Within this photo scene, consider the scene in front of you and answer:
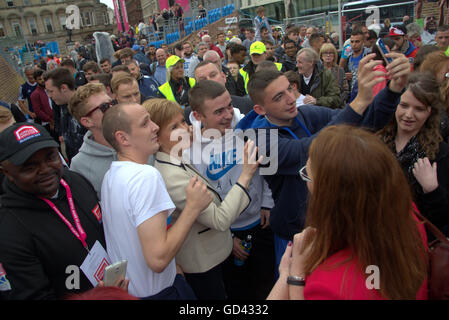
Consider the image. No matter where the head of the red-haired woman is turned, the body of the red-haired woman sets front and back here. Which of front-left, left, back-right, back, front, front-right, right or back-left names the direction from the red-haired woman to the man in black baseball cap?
front-left

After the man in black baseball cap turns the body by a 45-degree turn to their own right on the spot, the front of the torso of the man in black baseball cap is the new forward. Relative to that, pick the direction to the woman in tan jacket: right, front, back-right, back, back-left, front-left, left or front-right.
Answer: left

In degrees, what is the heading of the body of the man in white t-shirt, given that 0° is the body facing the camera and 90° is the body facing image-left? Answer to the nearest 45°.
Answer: approximately 270°

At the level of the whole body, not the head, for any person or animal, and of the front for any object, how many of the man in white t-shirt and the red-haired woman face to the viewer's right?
1

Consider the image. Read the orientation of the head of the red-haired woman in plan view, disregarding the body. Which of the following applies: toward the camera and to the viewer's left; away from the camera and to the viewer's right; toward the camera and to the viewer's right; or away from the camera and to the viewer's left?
away from the camera and to the viewer's left

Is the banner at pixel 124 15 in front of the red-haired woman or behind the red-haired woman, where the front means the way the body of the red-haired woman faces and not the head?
in front

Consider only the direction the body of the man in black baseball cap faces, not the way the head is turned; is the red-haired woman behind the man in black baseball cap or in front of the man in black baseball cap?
in front

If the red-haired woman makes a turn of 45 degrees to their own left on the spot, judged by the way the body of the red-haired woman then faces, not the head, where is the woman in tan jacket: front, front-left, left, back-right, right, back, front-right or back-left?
front-right

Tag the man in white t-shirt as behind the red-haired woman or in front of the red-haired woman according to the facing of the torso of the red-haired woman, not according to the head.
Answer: in front

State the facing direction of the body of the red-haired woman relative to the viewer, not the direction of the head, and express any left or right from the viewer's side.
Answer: facing away from the viewer and to the left of the viewer

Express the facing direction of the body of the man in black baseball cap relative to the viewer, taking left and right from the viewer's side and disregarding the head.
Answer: facing the viewer and to the right of the viewer
